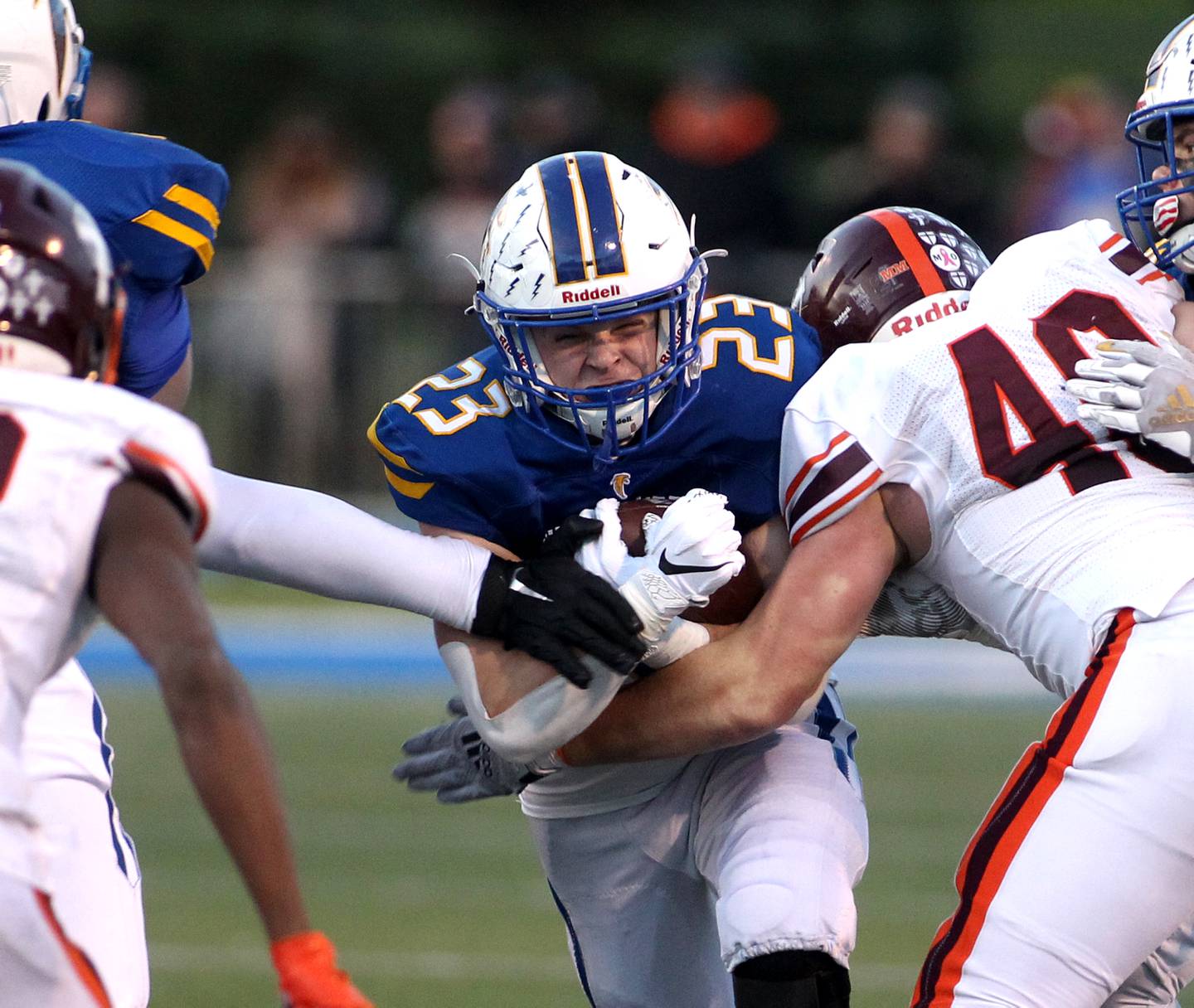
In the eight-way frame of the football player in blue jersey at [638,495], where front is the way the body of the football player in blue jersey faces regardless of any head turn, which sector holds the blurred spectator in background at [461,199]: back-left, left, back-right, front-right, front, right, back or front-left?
back

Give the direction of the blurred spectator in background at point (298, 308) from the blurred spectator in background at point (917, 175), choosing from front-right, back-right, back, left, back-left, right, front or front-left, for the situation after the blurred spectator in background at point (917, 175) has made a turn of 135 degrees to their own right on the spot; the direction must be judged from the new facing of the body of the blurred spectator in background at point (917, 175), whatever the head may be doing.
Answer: front-left

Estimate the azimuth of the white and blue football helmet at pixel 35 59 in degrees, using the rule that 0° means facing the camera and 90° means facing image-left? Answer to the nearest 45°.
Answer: approximately 225°

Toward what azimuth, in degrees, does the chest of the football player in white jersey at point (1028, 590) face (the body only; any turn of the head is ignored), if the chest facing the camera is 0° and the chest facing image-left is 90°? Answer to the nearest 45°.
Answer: approximately 135°

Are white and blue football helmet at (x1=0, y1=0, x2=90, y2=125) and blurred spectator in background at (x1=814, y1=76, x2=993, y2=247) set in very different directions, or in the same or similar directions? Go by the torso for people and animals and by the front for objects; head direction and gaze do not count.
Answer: very different directions

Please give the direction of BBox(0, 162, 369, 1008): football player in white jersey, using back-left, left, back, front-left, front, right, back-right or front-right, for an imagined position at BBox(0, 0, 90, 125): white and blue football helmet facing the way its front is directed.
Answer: back-right

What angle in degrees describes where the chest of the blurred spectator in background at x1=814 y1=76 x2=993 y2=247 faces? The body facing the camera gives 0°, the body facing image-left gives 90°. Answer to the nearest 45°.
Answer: approximately 0°

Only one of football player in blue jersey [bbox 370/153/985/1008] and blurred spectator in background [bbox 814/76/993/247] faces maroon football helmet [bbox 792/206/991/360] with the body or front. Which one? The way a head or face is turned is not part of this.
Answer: the blurred spectator in background

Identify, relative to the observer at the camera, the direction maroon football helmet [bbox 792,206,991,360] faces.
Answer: facing away from the viewer and to the left of the viewer

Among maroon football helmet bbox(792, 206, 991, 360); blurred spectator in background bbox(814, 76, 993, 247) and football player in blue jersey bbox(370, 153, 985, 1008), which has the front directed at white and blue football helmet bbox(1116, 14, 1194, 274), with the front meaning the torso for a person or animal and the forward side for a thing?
the blurred spectator in background

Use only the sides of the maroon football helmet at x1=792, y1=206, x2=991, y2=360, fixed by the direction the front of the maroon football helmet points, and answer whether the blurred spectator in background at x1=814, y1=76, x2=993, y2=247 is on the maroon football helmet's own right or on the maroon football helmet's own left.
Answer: on the maroon football helmet's own right

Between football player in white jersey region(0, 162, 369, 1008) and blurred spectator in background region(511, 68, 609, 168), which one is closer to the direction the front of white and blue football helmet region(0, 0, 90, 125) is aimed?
the blurred spectator in background

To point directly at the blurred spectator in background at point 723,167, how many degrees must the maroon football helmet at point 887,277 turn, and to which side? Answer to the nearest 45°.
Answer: approximately 45° to its right

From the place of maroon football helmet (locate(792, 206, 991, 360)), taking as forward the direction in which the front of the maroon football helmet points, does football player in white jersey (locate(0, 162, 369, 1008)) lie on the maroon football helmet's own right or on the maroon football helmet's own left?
on the maroon football helmet's own left
